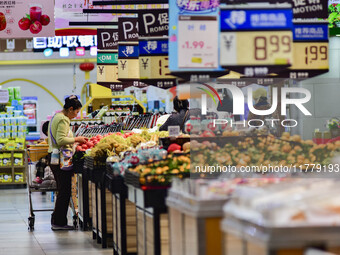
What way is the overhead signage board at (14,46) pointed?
toward the camera

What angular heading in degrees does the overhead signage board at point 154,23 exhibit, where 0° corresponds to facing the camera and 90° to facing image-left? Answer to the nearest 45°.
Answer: approximately 0°

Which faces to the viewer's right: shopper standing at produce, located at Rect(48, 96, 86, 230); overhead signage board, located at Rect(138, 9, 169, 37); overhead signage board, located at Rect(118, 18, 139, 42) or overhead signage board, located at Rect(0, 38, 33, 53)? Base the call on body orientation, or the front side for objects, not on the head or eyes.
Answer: the shopper standing at produce

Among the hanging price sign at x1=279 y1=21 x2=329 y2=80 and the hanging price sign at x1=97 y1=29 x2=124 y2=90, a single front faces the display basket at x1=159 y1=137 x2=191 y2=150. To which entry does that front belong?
the hanging price sign at x1=97 y1=29 x2=124 y2=90

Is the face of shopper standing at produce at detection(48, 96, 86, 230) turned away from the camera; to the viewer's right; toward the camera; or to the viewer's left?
to the viewer's right

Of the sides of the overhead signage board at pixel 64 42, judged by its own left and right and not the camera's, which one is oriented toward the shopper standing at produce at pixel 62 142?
front

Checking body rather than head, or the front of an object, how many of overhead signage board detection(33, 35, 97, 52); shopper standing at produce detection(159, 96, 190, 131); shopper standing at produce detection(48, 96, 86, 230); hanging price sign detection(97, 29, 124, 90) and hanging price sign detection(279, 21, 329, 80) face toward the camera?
3

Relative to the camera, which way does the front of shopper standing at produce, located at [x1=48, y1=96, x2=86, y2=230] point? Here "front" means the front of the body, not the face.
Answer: to the viewer's right

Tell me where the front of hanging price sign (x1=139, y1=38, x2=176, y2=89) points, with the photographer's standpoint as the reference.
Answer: facing the viewer

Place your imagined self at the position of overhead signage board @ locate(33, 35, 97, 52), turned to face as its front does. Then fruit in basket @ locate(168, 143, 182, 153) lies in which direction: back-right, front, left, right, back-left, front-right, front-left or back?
front

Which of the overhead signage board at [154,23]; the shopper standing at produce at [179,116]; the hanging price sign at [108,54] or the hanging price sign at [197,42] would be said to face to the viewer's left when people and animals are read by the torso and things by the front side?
the shopper standing at produce

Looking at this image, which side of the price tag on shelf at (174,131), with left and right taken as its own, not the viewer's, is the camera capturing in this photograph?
front

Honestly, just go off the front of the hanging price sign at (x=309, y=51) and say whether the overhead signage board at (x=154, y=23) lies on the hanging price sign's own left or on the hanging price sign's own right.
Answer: on the hanging price sign's own right

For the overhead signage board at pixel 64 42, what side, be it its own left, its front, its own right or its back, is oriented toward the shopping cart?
front

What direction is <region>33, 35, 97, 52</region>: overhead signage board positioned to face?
toward the camera
